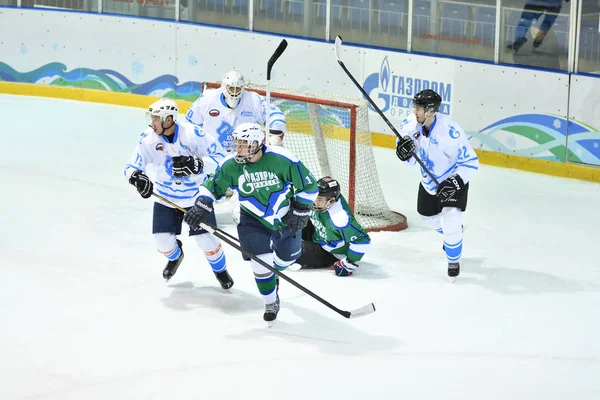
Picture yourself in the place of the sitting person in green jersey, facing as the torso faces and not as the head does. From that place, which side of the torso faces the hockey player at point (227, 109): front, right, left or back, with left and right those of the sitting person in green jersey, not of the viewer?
right

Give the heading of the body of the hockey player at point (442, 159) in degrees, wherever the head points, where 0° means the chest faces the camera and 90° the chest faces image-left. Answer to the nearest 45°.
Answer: approximately 45°

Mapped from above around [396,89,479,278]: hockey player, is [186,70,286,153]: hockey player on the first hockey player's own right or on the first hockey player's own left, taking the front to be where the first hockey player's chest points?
on the first hockey player's own right

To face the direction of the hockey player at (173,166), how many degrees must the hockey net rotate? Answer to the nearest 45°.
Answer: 0° — it already faces them

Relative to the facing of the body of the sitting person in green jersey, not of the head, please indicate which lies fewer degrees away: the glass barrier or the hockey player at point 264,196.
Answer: the hockey player

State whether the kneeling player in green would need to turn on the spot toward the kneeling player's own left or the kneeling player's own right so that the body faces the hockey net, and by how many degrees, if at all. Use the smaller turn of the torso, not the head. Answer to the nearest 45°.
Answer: approximately 135° to the kneeling player's own right

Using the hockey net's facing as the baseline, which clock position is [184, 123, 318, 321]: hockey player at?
The hockey player is roughly at 11 o'clock from the hockey net.

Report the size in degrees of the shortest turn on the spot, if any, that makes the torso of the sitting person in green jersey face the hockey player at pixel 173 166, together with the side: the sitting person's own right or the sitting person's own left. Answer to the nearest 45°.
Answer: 0° — they already face them

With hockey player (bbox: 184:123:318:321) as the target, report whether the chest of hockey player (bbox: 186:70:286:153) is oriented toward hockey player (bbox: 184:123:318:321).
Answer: yes

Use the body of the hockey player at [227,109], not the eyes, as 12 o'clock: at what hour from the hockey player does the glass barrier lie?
The glass barrier is roughly at 7 o'clock from the hockey player.

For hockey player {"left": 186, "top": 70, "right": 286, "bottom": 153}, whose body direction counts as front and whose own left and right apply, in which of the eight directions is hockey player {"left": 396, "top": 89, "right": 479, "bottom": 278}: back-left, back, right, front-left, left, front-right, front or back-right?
front-left

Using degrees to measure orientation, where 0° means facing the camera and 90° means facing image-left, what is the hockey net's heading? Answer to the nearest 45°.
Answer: approximately 45°

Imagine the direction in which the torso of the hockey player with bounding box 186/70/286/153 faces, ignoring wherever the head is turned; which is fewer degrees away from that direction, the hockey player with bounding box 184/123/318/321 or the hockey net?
the hockey player
